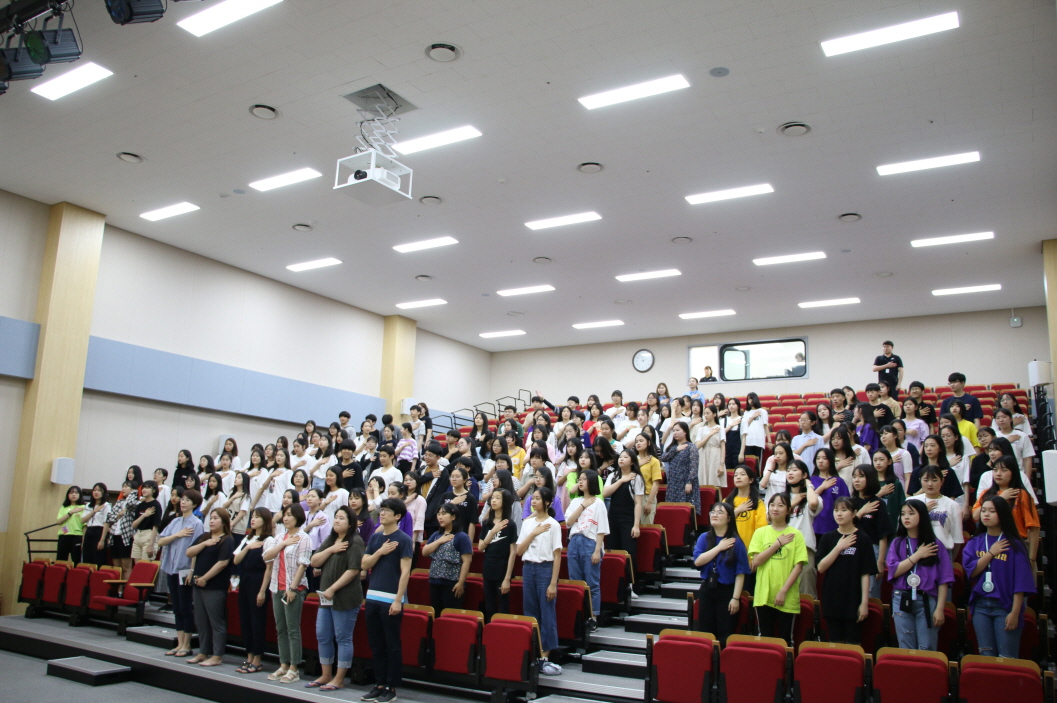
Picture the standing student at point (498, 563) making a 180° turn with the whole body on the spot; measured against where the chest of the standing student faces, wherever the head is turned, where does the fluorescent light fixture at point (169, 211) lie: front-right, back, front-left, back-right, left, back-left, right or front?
left

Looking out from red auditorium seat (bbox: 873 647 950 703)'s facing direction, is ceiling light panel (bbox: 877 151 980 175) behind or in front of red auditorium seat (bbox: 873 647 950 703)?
behind

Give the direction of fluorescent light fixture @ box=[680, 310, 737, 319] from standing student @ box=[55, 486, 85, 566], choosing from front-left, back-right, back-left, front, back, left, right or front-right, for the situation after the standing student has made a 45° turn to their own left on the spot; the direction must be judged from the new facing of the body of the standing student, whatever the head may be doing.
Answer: front-left

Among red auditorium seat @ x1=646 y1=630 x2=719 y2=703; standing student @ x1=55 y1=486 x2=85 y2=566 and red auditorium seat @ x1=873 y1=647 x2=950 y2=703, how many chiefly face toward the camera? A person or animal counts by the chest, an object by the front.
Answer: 3

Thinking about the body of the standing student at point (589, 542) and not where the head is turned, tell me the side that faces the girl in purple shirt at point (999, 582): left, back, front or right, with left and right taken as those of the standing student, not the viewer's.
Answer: left

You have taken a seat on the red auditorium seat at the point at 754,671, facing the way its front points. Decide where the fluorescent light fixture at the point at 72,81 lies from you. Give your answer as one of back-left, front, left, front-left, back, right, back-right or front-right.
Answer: right

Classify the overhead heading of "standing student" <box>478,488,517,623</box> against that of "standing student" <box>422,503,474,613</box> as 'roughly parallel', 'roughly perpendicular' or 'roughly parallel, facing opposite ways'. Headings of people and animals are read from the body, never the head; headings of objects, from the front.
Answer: roughly parallel

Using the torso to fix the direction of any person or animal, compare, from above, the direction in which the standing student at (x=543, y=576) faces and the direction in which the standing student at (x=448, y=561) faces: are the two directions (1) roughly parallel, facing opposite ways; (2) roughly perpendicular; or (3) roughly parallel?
roughly parallel

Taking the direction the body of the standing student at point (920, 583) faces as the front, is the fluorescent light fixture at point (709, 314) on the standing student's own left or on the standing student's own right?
on the standing student's own right

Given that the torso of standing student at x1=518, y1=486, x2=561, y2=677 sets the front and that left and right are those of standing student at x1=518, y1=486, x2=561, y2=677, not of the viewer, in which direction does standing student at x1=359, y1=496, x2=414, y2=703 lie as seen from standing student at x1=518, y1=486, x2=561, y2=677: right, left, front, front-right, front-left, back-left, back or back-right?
front-right

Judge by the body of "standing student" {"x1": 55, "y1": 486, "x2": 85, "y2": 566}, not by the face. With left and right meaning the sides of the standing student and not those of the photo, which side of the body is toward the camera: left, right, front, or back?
front

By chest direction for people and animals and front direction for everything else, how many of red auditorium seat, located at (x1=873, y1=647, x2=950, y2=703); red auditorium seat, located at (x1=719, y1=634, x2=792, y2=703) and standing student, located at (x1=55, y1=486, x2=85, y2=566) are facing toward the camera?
3

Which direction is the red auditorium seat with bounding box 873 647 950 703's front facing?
toward the camera

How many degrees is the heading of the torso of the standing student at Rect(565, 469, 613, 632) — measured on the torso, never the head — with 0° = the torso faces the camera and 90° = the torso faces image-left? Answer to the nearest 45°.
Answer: approximately 45°
